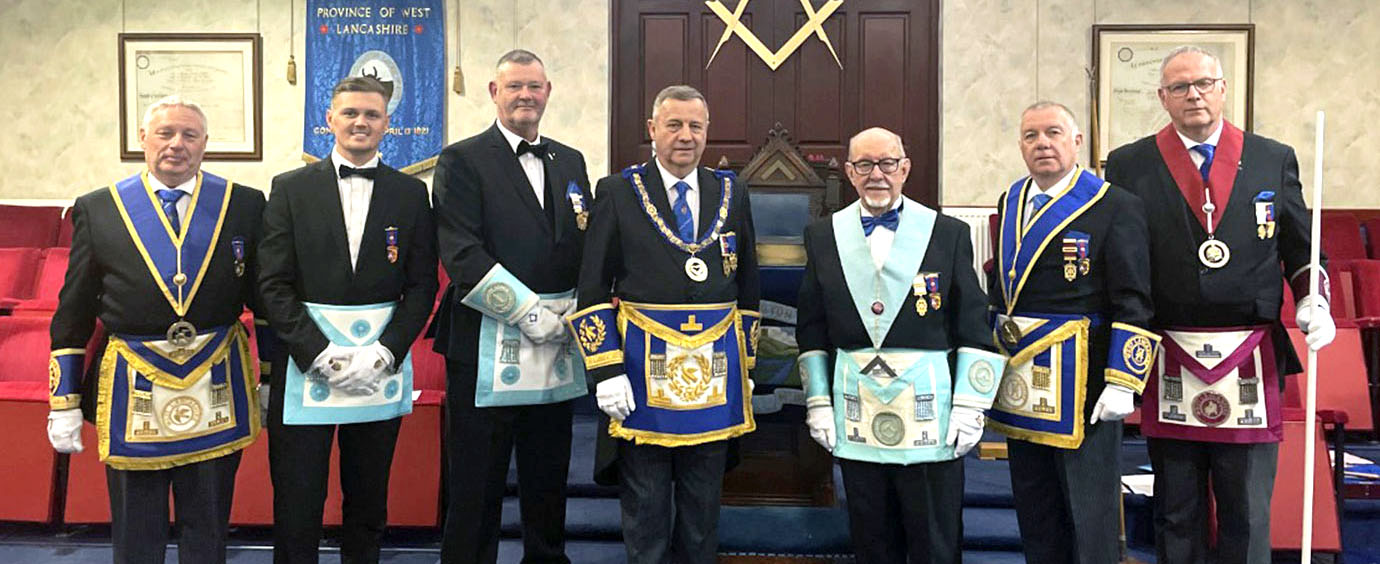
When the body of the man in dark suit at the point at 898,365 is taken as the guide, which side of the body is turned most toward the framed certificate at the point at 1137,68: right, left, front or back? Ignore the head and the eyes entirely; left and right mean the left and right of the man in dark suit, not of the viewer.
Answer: back

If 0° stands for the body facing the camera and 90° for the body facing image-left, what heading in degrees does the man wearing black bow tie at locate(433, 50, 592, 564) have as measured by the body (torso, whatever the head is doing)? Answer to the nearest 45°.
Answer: approximately 315°

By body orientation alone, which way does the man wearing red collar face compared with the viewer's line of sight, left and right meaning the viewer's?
facing the viewer

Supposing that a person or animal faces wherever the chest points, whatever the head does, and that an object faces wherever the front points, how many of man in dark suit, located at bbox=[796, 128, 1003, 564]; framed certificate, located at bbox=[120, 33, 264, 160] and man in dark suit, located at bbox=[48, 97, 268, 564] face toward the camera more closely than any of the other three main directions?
3

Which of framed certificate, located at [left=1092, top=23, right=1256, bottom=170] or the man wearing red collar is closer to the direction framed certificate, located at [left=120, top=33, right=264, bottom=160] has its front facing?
the man wearing red collar

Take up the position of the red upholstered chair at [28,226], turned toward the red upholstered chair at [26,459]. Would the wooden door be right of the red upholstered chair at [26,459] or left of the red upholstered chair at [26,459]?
left

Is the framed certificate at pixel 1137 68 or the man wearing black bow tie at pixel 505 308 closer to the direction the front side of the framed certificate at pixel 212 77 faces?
the man wearing black bow tie

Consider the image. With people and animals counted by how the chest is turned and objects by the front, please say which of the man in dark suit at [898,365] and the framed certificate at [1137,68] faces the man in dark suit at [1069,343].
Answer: the framed certificate

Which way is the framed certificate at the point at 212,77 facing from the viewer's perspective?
toward the camera
